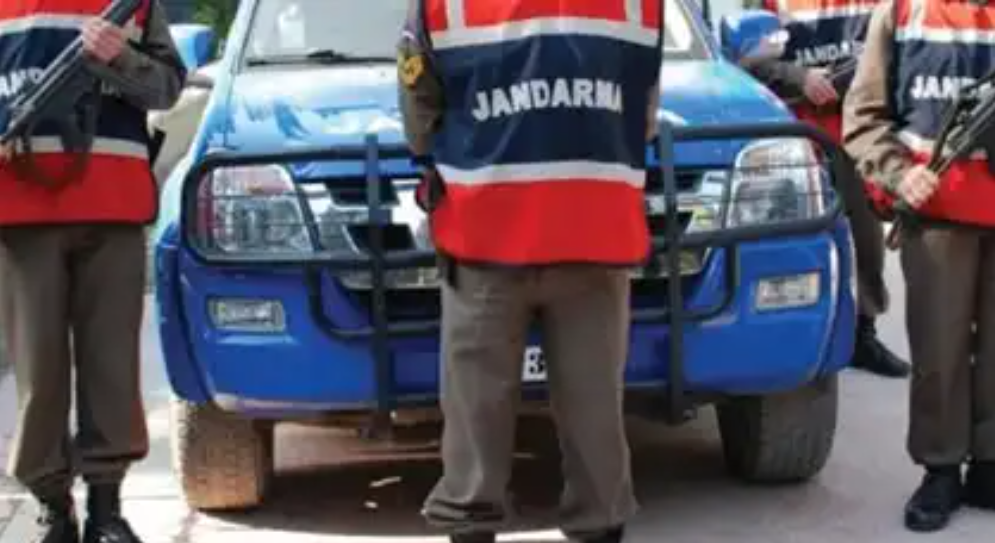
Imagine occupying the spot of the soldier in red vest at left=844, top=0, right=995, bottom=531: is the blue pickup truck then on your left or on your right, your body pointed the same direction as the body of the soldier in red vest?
on your right

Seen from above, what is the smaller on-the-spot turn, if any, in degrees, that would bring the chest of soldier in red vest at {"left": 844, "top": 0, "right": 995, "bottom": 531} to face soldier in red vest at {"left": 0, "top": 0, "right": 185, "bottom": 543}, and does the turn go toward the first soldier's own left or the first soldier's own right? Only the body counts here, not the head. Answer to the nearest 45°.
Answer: approximately 45° to the first soldier's own right

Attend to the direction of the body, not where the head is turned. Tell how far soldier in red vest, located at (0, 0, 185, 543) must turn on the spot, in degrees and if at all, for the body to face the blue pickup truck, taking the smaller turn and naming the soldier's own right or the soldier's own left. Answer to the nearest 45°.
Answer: approximately 90° to the soldier's own left

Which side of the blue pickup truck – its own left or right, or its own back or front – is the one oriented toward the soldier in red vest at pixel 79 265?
front

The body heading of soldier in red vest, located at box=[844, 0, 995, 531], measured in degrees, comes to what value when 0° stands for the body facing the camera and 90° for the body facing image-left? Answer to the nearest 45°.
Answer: approximately 0°

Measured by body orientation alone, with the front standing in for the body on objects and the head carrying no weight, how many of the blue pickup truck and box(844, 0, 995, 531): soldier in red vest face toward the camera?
2
